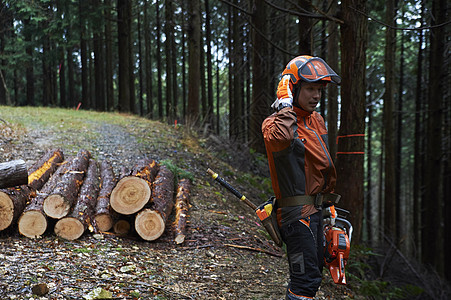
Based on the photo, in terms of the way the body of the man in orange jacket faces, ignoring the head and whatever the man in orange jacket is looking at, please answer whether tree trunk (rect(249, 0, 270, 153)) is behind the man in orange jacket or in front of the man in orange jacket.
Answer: behind

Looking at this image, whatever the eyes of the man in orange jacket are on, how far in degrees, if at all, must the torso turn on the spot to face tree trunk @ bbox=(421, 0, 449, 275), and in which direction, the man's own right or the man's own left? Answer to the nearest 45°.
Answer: approximately 90° to the man's own left

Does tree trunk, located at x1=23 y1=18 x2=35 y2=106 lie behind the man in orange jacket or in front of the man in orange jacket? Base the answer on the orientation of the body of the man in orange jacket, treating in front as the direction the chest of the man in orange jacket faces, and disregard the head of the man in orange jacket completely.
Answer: behind
